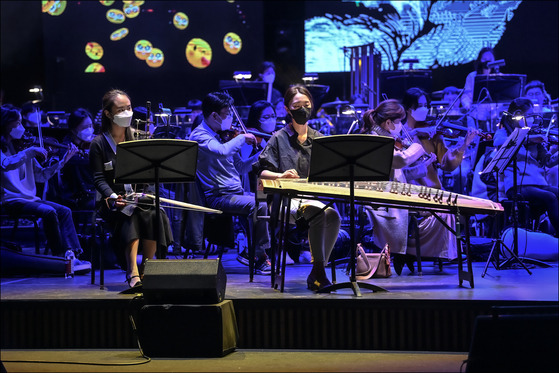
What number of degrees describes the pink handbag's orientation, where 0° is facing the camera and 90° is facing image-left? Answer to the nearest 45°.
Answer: approximately 0°

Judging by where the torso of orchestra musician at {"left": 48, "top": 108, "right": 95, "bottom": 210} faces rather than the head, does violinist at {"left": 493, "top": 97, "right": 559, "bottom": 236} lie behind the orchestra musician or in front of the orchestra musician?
in front

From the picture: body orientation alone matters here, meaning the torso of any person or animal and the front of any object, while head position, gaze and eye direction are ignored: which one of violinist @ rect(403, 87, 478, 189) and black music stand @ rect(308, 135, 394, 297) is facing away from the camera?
the black music stand

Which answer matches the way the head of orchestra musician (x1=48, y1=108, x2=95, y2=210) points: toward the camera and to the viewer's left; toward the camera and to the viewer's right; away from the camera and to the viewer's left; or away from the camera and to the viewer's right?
toward the camera and to the viewer's right

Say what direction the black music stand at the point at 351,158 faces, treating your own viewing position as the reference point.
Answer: facing away from the viewer

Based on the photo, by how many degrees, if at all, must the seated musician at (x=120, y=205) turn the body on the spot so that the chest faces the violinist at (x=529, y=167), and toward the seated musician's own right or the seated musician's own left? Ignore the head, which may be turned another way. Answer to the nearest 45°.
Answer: approximately 45° to the seated musician's own left

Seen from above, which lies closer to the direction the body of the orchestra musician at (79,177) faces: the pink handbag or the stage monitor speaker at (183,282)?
the pink handbag

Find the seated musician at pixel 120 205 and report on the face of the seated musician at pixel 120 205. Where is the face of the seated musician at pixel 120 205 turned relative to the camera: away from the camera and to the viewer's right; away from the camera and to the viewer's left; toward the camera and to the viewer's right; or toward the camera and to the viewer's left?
toward the camera and to the viewer's right
